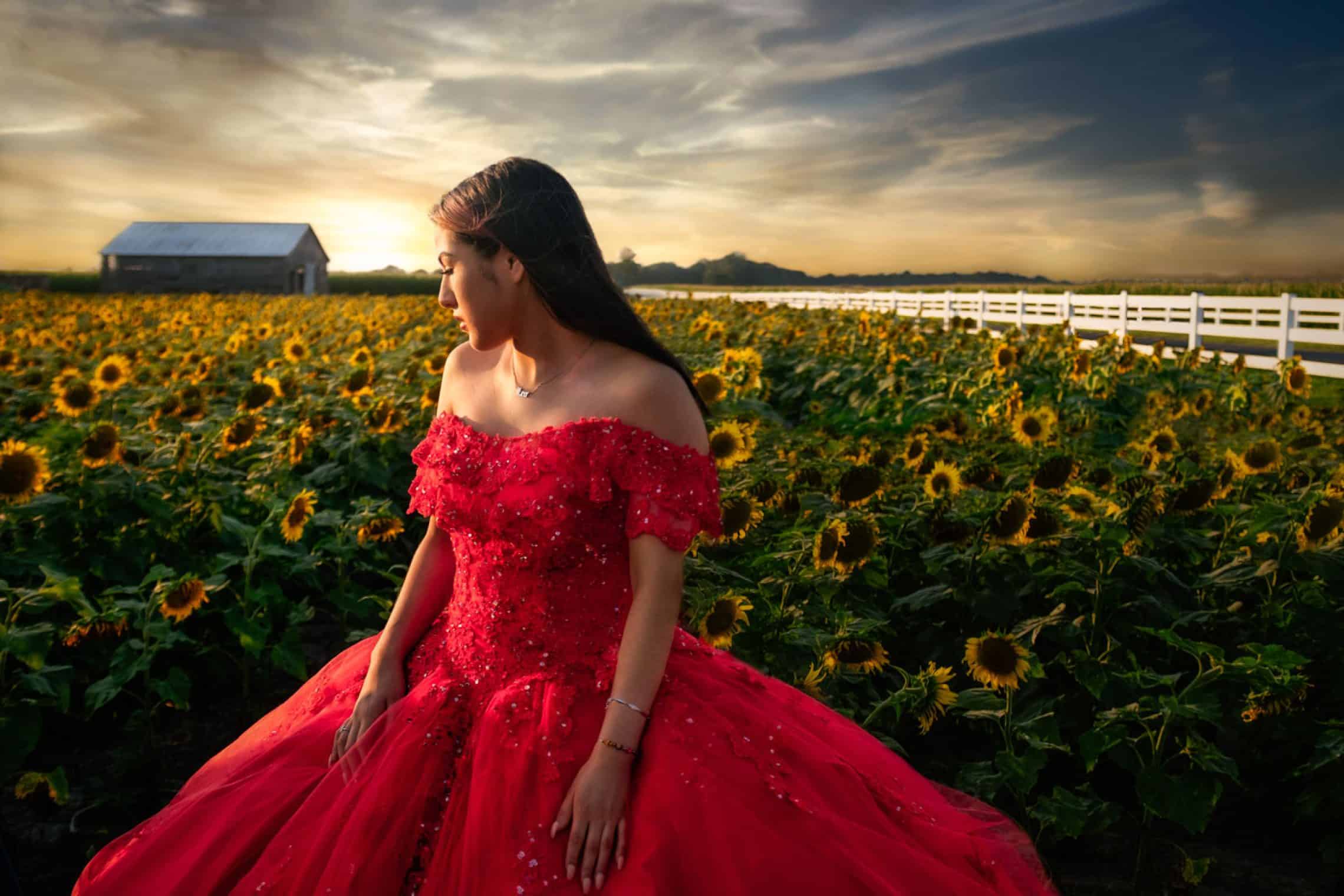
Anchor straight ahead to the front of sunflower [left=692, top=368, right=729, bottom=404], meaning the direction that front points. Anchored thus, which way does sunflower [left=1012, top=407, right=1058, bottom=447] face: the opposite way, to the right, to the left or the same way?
the same way

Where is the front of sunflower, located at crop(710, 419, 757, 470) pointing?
toward the camera

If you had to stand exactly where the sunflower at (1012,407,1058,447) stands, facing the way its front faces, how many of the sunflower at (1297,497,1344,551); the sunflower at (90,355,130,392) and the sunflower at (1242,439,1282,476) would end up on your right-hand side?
1

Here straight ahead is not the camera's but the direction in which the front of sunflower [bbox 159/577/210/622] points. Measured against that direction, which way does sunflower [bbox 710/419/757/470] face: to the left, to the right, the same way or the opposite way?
the same way

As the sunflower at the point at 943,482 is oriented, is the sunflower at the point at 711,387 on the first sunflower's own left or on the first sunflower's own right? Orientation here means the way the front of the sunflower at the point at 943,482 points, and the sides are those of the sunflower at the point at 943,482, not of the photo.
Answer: on the first sunflower's own right

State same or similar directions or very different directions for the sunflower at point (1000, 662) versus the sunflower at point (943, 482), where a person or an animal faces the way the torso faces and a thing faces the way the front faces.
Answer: same or similar directions

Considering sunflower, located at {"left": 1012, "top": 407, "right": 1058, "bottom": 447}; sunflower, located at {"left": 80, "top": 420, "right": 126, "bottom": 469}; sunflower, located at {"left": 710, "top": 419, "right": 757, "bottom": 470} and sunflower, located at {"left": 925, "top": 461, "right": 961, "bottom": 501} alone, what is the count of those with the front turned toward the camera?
4

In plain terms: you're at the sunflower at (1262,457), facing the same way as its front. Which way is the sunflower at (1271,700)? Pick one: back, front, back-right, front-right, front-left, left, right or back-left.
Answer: front

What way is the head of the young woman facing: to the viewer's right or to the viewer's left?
to the viewer's left

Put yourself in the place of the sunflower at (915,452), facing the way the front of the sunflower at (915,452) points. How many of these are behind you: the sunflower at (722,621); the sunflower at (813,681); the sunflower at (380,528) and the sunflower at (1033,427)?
1

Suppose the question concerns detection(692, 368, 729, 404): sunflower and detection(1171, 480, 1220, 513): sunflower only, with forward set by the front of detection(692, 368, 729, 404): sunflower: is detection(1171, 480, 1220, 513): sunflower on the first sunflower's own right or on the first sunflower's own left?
on the first sunflower's own left

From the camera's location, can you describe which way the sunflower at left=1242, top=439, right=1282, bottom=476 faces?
facing the viewer

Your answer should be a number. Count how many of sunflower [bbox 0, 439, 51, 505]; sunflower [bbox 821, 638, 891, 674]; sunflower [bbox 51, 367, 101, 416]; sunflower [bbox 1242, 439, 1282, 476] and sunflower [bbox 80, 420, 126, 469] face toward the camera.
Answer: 5

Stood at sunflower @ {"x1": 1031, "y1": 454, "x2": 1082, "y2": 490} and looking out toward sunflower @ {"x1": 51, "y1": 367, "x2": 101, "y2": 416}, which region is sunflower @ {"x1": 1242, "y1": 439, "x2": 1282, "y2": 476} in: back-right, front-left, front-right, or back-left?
back-right

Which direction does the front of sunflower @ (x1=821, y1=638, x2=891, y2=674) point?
toward the camera

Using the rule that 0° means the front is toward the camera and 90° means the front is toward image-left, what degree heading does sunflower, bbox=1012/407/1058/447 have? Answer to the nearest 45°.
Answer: approximately 0°

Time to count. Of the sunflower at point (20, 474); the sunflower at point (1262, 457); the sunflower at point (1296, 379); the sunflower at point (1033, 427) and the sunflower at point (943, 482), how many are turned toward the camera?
5

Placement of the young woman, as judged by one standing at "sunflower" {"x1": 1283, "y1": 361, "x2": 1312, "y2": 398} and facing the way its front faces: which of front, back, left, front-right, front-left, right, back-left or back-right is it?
front
